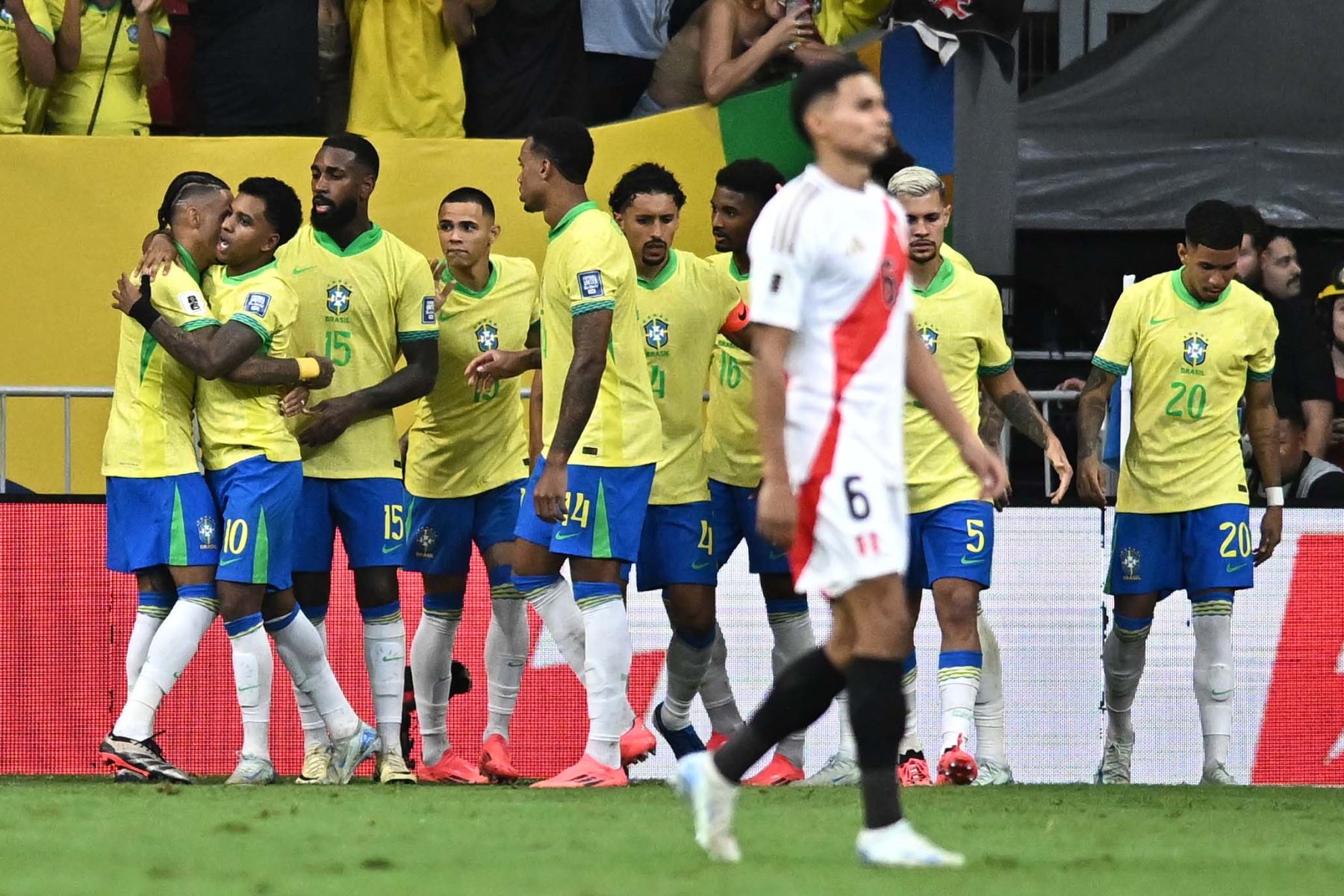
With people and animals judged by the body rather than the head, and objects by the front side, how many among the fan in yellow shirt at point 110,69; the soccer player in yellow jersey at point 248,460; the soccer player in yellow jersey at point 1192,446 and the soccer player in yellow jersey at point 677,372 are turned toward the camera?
3

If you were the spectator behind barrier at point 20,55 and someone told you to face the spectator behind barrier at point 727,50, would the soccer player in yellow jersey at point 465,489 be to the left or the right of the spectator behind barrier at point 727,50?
right

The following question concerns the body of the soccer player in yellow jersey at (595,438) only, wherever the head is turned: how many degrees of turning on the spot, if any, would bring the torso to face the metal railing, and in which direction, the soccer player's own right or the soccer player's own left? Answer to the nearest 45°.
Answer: approximately 45° to the soccer player's own right

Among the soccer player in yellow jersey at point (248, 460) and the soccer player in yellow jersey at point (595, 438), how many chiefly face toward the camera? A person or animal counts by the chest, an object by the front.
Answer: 0

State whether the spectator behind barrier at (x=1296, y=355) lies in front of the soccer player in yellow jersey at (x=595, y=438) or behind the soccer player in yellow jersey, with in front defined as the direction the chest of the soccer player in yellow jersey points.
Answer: behind

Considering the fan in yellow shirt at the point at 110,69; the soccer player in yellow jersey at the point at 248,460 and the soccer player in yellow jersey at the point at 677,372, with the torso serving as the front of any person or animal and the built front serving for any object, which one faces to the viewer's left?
the soccer player in yellow jersey at the point at 248,460

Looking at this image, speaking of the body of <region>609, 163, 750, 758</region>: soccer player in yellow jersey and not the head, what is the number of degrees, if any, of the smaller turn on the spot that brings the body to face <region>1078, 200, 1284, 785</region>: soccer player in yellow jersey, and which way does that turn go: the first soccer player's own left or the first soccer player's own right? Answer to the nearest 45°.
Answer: approximately 90° to the first soccer player's own left

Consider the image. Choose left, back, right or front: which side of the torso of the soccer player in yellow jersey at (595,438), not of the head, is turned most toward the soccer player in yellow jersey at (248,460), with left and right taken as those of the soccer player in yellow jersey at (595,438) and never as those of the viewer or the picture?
front

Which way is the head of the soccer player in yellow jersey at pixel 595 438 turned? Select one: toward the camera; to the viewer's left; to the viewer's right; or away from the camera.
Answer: to the viewer's left

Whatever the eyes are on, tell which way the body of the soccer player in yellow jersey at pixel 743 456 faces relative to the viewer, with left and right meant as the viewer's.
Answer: facing the viewer and to the left of the viewer

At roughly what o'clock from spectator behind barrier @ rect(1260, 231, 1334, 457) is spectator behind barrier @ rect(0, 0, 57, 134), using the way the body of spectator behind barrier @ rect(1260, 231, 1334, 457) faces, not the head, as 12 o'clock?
spectator behind barrier @ rect(0, 0, 57, 134) is roughly at 4 o'clock from spectator behind barrier @ rect(1260, 231, 1334, 457).

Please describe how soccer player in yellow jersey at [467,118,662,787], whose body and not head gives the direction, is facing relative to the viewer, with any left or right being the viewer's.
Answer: facing to the left of the viewer

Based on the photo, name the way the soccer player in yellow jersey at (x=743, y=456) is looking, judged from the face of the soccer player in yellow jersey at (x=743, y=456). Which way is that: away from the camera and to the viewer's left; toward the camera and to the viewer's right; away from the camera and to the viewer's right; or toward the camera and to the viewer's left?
toward the camera and to the viewer's left
